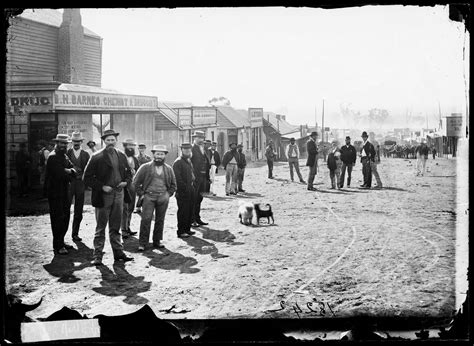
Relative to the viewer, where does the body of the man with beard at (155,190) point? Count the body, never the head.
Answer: toward the camera

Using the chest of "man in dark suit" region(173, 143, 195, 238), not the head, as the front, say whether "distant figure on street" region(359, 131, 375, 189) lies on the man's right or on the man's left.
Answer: on the man's left

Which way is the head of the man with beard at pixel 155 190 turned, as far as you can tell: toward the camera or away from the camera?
toward the camera

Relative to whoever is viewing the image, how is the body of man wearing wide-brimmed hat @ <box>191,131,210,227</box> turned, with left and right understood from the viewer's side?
facing the viewer and to the right of the viewer

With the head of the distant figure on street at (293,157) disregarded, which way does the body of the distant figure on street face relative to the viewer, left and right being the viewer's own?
facing the viewer

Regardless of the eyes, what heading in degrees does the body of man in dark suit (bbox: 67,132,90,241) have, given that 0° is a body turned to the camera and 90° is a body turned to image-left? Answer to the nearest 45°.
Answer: approximately 0°

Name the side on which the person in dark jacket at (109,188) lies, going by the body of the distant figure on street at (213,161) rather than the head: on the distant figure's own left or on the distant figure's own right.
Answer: on the distant figure's own right

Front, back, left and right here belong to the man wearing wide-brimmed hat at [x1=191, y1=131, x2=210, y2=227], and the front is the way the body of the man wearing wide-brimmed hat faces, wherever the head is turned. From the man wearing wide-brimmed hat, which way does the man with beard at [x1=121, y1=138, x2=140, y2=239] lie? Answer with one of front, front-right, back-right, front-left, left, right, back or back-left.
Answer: back-right

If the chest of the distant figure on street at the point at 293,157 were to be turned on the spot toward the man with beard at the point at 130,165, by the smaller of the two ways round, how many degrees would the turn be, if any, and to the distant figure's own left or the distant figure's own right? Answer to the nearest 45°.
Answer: approximately 45° to the distant figure's own right
